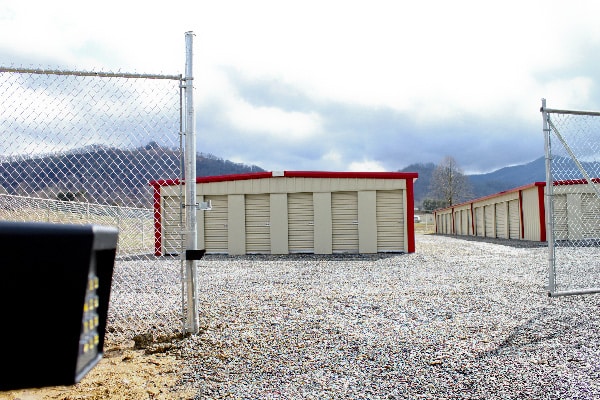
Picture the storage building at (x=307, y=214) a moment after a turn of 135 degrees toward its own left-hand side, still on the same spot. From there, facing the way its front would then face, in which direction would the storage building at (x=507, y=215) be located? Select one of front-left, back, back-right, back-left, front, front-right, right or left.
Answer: front

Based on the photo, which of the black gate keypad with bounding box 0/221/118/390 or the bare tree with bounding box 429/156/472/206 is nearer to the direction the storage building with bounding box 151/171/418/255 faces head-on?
the black gate keypad

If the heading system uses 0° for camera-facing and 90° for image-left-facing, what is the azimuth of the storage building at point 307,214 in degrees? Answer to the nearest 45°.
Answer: approximately 0°

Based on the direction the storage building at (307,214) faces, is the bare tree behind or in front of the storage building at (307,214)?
behind
